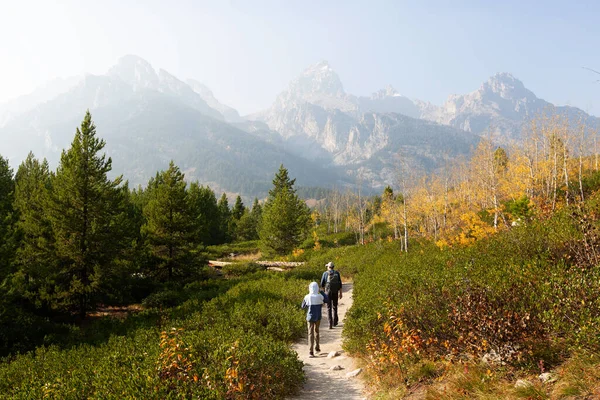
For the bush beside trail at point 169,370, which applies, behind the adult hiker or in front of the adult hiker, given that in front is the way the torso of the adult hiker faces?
behind

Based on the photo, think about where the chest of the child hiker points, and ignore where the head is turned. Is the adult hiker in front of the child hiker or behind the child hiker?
in front

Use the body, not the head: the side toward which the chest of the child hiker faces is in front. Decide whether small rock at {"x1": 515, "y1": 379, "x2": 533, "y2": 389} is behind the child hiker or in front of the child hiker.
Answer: behind

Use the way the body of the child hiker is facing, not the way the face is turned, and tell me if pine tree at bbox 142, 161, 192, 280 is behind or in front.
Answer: in front

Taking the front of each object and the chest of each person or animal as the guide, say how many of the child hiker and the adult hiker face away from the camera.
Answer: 2

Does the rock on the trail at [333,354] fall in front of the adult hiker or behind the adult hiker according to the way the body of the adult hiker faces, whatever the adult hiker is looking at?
behind

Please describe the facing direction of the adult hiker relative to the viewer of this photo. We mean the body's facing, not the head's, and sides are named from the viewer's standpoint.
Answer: facing away from the viewer

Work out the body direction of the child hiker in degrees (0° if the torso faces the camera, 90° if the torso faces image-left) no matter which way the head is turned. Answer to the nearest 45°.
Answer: approximately 180°
